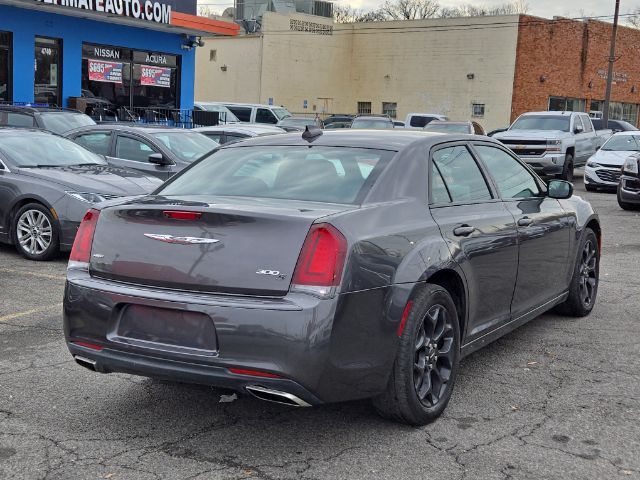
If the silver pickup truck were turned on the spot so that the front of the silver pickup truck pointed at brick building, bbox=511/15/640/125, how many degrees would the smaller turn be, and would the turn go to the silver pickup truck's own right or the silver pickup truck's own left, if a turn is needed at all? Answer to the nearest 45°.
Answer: approximately 135° to the silver pickup truck's own right

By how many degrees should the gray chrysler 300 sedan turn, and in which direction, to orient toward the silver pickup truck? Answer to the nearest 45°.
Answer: approximately 45° to its left

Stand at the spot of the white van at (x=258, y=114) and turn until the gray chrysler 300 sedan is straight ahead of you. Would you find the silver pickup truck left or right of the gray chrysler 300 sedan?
left

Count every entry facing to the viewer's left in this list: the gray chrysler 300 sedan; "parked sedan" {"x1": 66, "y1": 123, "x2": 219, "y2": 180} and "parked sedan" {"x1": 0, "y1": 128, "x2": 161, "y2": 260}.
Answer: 0

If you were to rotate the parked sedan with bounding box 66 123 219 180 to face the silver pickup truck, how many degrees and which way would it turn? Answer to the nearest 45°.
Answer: approximately 90° to its left

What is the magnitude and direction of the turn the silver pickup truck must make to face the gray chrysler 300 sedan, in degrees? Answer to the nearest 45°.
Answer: approximately 45° to its left

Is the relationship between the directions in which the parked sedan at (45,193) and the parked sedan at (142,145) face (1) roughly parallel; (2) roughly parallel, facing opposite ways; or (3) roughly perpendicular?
roughly parallel

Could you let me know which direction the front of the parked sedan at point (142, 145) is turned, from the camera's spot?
facing the viewer and to the right of the viewer

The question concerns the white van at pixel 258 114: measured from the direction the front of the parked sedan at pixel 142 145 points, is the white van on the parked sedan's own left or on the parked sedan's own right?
on the parked sedan's own left

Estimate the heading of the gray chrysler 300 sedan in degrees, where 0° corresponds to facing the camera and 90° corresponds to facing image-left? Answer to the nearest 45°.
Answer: approximately 225°

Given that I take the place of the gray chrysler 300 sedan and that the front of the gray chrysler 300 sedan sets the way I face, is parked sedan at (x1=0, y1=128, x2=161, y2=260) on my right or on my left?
on my left

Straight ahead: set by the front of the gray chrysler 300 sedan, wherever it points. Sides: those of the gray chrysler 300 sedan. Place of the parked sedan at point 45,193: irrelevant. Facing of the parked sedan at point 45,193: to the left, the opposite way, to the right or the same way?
to the right

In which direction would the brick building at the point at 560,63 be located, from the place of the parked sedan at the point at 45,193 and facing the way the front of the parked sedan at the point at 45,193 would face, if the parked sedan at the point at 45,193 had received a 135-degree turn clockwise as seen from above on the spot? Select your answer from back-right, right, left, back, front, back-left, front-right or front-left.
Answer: back-right

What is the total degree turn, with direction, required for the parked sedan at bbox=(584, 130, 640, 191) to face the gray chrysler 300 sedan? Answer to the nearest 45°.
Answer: approximately 45° to its left

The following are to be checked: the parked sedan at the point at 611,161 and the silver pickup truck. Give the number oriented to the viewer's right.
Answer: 0

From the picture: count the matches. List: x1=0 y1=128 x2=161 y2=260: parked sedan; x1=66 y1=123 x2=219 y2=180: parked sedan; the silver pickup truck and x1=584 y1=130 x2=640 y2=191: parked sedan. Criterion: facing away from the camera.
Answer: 0

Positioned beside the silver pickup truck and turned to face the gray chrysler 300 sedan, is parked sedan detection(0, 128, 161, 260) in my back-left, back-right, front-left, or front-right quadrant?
front-right

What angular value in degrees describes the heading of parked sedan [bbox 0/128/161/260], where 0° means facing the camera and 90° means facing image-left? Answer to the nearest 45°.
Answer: approximately 315°

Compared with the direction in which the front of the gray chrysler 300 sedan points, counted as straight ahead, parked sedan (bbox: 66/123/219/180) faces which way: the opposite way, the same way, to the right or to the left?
to the right
